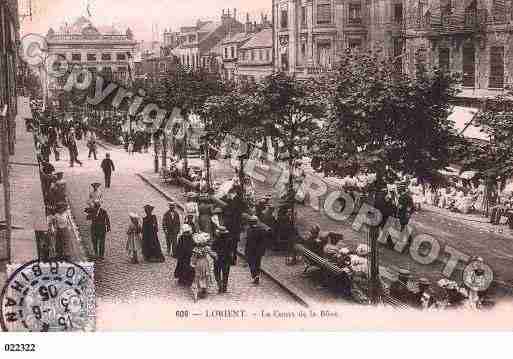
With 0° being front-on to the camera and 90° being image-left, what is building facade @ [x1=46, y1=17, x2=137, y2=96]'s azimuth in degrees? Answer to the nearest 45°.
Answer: approximately 0°

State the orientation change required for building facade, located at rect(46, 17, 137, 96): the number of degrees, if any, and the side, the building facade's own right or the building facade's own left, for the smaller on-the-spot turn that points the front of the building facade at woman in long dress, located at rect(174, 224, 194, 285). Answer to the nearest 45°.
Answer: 0° — it already faces them

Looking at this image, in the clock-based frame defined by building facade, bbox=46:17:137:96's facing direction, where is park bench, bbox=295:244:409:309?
The park bench is roughly at 11 o'clock from the building facade.

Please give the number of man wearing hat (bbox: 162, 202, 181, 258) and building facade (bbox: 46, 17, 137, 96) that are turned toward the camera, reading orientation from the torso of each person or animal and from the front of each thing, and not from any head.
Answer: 2

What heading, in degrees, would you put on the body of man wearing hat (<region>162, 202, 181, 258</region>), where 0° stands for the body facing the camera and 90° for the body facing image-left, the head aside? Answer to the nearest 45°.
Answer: approximately 0°

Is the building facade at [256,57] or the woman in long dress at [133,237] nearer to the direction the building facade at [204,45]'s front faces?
the woman in long dress

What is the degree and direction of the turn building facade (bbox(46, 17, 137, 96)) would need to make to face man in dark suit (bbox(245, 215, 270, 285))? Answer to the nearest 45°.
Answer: approximately 45° to its left

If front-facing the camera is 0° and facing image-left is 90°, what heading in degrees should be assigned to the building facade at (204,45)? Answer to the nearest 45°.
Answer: approximately 45°
